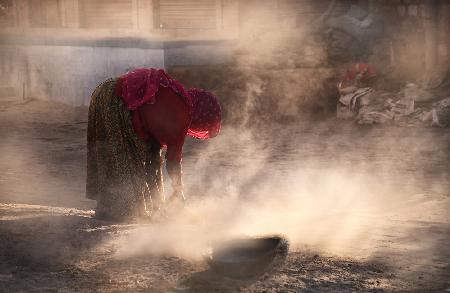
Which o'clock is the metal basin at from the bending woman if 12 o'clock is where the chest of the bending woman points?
The metal basin is roughly at 2 o'clock from the bending woman.

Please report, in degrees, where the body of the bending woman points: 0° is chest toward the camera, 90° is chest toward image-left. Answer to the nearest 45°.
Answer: approximately 270°

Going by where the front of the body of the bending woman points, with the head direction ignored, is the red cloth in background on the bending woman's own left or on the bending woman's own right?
on the bending woman's own left
